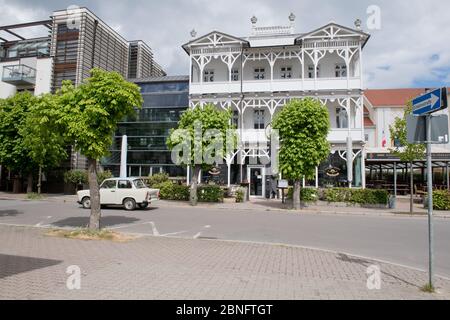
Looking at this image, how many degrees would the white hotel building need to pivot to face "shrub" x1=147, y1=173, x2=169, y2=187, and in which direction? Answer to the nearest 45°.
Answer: approximately 90° to its right

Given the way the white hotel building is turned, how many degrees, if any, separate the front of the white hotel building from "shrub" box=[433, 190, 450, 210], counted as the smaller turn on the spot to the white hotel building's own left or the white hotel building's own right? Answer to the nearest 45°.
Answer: approximately 45° to the white hotel building's own left

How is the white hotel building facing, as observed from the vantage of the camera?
facing the viewer

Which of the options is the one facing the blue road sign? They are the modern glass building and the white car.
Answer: the modern glass building

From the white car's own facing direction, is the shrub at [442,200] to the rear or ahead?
to the rear

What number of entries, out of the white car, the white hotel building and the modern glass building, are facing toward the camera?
2

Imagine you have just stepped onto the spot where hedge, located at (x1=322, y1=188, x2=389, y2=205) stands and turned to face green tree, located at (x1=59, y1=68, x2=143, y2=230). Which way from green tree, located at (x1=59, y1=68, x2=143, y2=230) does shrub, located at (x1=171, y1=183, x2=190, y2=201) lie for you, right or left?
right

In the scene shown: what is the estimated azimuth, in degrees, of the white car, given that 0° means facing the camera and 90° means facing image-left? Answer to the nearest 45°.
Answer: approximately 135°

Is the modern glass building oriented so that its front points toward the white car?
yes

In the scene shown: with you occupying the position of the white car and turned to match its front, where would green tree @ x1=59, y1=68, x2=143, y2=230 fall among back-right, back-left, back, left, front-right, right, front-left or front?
back-left

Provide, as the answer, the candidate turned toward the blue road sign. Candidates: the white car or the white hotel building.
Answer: the white hotel building

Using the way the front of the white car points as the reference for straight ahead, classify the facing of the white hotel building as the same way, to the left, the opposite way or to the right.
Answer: to the left

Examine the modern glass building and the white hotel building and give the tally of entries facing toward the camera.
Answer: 2

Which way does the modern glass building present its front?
toward the camera
